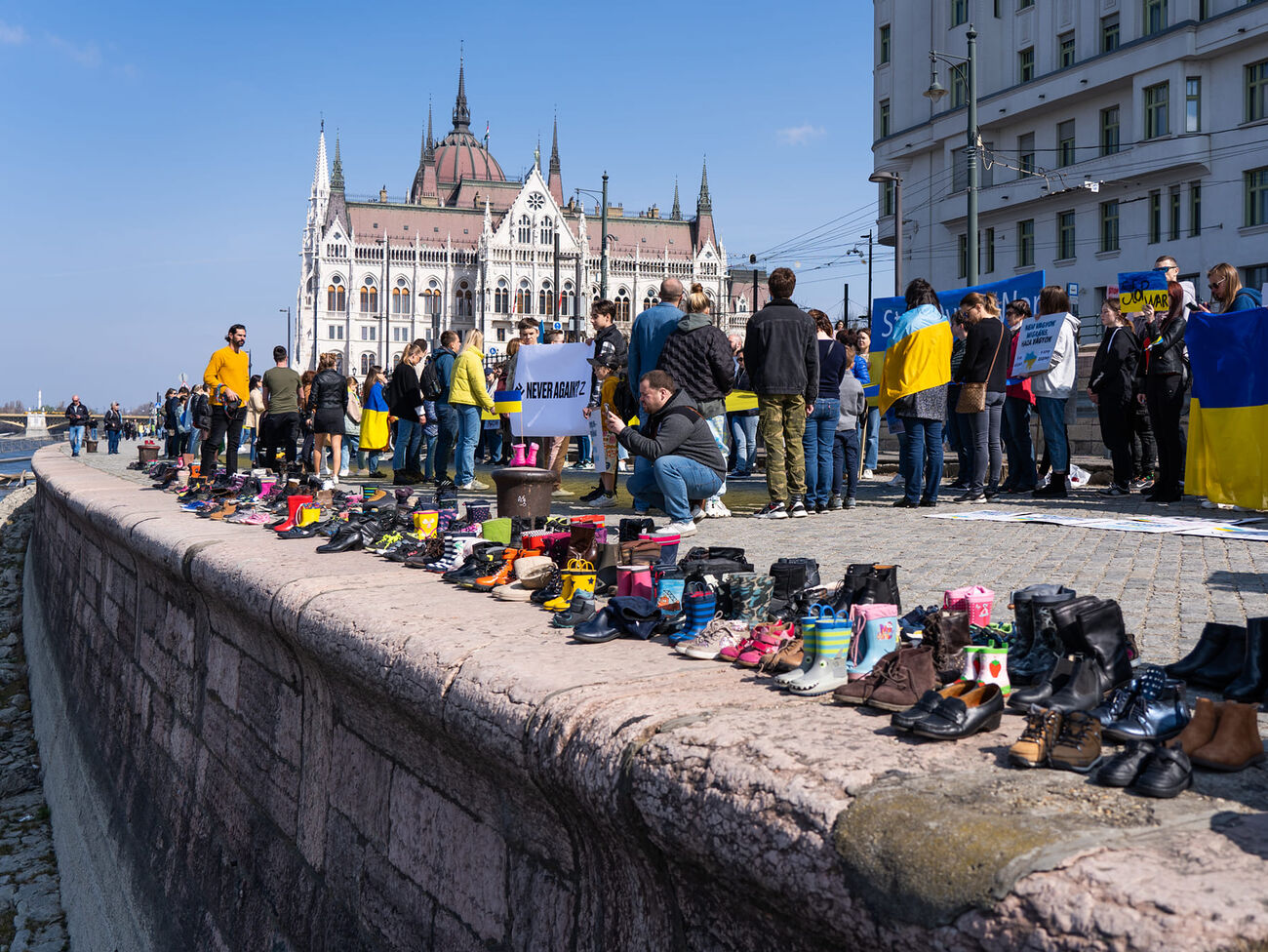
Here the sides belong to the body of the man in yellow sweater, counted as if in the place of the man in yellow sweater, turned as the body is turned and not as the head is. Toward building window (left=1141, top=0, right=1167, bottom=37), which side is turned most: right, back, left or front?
left

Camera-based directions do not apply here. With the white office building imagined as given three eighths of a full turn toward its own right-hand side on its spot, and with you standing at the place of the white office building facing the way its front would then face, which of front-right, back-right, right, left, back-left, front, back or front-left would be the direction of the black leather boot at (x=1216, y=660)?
back

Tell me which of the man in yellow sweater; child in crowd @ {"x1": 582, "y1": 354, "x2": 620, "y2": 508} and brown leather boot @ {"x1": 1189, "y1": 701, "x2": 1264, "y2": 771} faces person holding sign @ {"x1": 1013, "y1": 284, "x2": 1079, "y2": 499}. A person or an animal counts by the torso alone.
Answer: the man in yellow sweater

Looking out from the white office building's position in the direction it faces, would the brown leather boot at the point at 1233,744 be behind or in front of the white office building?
in front

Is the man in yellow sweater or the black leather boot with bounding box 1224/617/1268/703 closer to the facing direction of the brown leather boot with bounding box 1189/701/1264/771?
the man in yellow sweater

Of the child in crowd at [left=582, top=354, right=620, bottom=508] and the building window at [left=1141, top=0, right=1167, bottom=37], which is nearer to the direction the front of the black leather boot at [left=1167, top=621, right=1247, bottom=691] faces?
the child in crowd

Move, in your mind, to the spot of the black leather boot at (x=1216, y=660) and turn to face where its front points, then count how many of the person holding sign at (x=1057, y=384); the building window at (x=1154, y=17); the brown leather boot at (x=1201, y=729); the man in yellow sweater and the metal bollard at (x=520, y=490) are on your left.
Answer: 1

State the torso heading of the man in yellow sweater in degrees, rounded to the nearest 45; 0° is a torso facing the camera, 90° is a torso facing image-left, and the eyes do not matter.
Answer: approximately 315°

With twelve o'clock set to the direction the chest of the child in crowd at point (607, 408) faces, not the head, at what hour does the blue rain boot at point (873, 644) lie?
The blue rain boot is roughly at 9 o'clock from the child in crowd.

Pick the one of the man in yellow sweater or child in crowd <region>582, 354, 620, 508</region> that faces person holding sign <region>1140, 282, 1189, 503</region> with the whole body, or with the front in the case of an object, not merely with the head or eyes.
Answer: the man in yellow sweater
